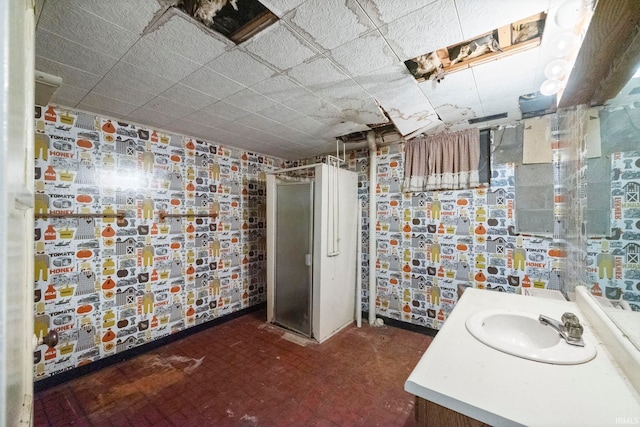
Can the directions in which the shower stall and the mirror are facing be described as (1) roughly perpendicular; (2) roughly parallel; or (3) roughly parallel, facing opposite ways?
roughly perpendicular

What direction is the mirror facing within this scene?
to the viewer's left

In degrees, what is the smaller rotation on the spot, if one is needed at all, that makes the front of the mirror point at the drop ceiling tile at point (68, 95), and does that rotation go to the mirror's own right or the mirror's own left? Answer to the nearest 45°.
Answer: approximately 45° to the mirror's own left

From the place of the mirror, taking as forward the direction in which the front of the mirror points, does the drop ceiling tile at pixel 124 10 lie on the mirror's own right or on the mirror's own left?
on the mirror's own left

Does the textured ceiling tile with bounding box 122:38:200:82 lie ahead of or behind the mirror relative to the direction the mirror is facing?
ahead

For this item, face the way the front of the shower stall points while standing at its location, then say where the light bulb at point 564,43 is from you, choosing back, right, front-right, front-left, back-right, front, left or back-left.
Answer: left

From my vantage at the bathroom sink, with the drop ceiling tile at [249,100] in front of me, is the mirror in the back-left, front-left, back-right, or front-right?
back-right

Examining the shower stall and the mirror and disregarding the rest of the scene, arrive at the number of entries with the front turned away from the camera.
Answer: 0

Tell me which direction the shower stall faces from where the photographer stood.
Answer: facing the viewer and to the left of the viewer

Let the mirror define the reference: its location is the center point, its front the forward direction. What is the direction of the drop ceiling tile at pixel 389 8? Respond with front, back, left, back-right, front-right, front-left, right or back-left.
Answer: front-left
